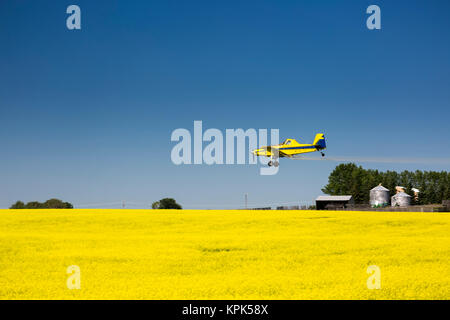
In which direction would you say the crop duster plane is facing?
to the viewer's left
